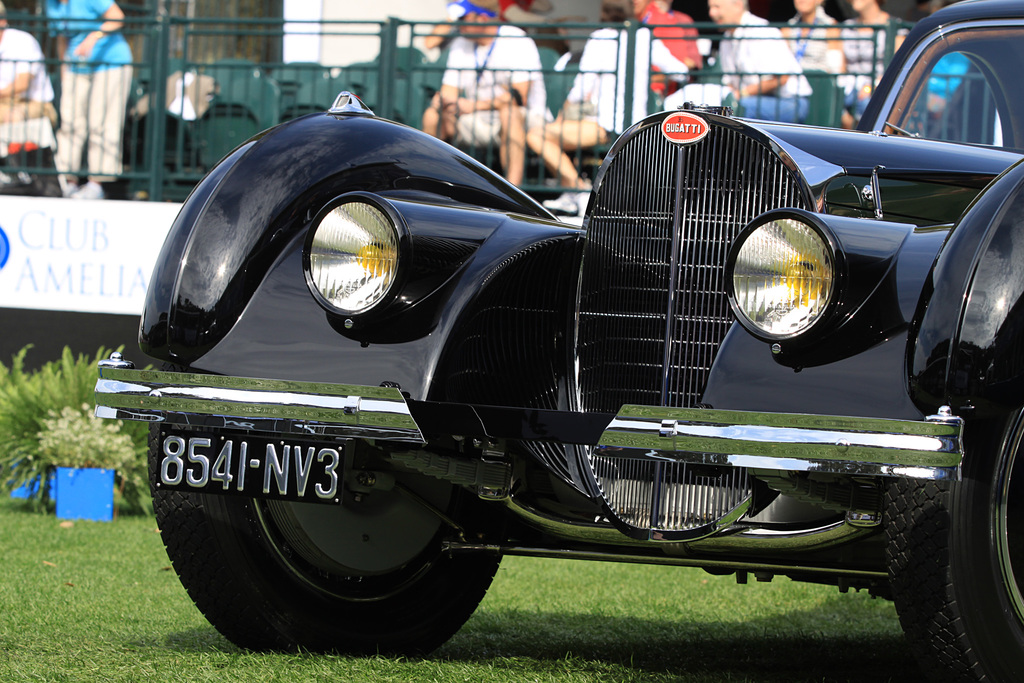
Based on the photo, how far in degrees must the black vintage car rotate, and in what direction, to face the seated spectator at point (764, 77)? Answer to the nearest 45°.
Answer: approximately 135° to its right

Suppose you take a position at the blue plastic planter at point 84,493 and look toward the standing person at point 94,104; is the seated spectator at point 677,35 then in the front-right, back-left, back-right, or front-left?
front-right

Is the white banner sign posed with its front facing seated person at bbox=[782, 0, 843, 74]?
no

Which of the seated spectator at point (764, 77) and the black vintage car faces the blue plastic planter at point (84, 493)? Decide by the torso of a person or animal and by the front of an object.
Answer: the seated spectator

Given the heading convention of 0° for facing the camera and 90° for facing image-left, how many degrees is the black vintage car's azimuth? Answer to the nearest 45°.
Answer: approximately 45°

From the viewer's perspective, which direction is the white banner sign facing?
toward the camera

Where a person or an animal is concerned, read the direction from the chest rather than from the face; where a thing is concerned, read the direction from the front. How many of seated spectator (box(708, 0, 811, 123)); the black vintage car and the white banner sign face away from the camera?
0

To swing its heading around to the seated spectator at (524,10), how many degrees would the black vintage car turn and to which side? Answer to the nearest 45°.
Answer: approximately 135° to its right

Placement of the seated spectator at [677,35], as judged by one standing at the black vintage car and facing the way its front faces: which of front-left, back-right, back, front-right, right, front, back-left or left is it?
back-right

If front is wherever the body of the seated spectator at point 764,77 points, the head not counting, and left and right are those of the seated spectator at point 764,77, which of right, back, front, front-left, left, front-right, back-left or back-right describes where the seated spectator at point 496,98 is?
front-right

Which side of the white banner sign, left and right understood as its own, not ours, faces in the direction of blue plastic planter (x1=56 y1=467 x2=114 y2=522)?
front

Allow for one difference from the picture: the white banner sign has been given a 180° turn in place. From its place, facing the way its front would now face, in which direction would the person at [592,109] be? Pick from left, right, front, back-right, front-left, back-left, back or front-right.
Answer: right

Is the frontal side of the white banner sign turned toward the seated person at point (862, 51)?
no
